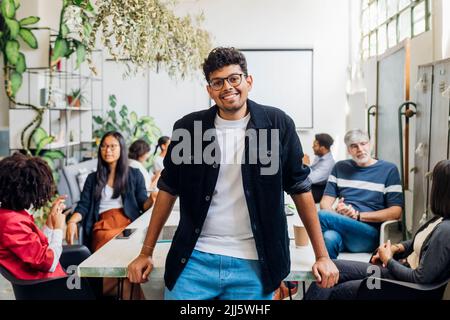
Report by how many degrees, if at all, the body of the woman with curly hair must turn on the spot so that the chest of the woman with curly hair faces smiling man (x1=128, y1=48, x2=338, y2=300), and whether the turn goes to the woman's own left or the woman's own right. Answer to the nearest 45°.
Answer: approximately 90° to the woman's own right

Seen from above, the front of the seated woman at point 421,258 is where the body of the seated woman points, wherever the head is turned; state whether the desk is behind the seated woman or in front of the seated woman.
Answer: in front

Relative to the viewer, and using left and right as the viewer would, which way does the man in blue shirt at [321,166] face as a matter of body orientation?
facing to the left of the viewer

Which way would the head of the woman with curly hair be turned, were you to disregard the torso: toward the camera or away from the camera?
away from the camera

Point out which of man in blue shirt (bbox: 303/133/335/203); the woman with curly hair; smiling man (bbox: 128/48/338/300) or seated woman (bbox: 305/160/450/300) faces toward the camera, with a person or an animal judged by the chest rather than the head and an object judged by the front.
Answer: the smiling man

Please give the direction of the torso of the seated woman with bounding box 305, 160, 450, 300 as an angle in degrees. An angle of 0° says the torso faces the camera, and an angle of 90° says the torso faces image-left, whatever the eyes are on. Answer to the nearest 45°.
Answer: approximately 90°

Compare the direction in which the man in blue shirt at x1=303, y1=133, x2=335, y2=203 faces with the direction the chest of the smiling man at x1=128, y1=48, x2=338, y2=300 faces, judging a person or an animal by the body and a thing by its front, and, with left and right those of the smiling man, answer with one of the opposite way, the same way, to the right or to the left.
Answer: to the right

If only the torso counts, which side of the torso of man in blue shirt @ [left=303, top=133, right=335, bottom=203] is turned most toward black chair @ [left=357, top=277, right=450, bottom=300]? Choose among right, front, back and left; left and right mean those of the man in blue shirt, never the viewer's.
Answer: left

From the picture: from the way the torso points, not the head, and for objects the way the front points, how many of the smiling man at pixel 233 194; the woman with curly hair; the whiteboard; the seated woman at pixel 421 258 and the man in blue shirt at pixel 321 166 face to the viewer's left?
2

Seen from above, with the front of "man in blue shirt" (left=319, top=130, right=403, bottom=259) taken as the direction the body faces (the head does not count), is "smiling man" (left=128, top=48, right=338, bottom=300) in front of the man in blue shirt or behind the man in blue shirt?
in front

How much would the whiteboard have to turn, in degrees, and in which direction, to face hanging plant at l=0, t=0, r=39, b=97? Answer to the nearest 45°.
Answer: approximately 45° to its right

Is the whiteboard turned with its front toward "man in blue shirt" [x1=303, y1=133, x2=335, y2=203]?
yes

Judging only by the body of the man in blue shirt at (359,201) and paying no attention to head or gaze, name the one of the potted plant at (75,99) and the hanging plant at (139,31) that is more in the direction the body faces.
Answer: the hanging plant
